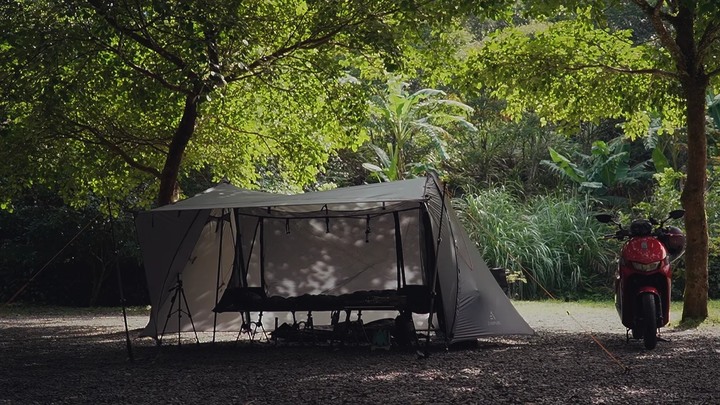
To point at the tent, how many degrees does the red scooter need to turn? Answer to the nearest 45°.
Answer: approximately 90° to its right

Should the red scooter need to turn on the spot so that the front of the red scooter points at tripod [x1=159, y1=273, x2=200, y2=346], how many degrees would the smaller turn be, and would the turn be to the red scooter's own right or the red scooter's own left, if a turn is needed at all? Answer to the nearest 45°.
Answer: approximately 90° to the red scooter's own right

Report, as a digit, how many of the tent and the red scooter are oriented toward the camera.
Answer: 2

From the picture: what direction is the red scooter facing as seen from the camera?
toward the camera

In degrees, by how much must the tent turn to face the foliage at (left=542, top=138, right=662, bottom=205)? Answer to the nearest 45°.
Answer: approximately 135° to its left

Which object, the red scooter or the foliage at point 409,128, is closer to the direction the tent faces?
the red scooter

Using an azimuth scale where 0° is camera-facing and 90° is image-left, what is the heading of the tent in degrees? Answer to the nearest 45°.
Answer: approximately 0°

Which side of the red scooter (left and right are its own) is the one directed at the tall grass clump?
back

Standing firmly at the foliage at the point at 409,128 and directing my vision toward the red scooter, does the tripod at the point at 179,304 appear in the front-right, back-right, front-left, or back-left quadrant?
front-right

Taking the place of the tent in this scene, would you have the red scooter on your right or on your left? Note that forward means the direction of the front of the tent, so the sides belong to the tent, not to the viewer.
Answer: on your left

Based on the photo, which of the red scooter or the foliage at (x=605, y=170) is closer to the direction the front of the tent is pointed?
the red scooter
